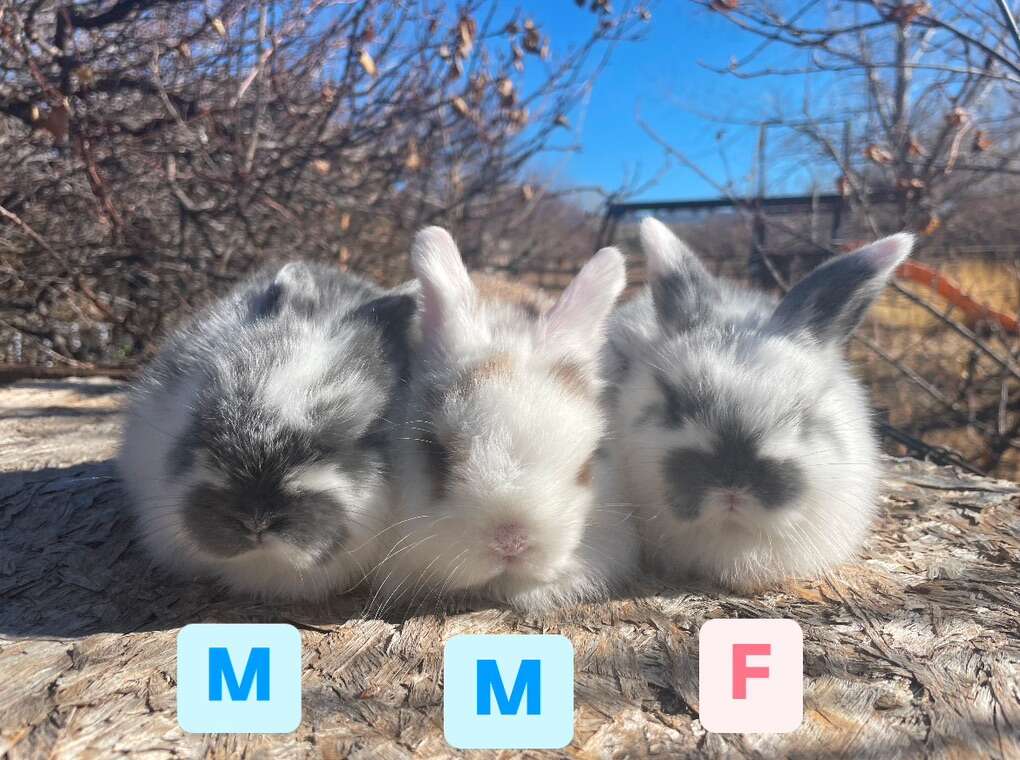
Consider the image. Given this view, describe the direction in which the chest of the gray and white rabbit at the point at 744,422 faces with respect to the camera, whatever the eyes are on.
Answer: toward the camera

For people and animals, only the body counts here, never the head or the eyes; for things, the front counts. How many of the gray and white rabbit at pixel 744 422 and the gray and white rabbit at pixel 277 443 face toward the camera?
2

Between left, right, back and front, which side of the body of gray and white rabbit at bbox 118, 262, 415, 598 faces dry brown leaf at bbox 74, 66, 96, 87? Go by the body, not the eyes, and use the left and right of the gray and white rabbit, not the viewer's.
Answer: back

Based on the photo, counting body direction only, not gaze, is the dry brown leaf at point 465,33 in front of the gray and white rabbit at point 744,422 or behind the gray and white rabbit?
behind

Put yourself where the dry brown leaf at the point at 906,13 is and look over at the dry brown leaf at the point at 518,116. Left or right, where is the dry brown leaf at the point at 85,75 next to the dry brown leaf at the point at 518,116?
left

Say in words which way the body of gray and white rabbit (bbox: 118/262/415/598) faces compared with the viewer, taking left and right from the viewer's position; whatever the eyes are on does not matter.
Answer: facing the viewer

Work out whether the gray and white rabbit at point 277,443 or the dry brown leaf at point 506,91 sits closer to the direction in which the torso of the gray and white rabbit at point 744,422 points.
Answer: the gray and white rabbit at point 277,443
